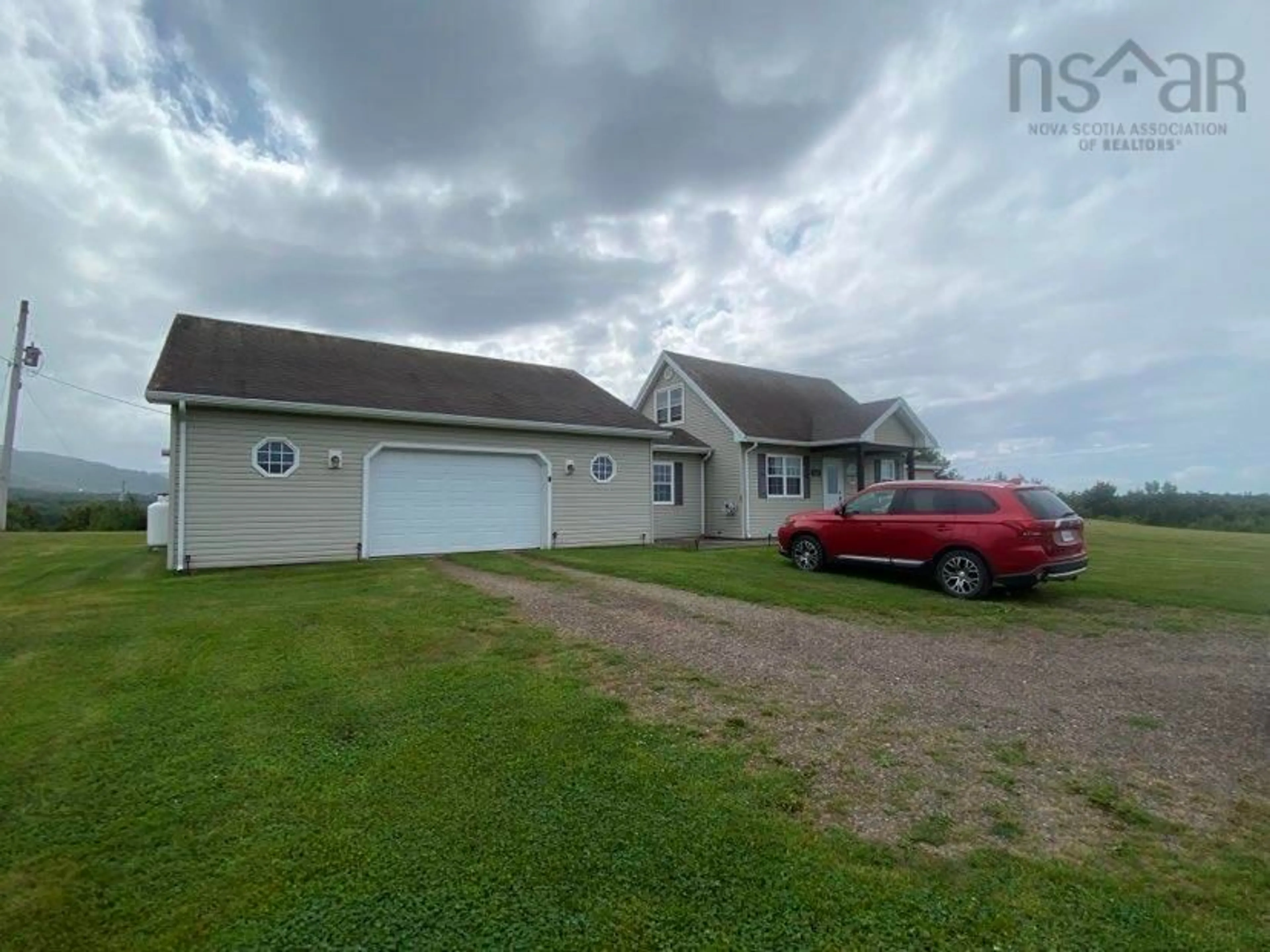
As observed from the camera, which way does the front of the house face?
facing the viewer and to the right of the viewer

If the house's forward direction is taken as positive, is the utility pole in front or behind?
behind

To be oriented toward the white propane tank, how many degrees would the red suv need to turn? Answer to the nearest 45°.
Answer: approximately 45° to its left

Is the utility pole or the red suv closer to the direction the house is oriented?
the red suv

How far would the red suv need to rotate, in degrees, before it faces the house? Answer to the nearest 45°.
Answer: approximately 45° to its left

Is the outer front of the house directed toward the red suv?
yes

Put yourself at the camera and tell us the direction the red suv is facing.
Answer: facing away from the viewer and to the left of the viewer

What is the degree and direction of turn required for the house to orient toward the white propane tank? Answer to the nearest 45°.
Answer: approximately 135° to its right
